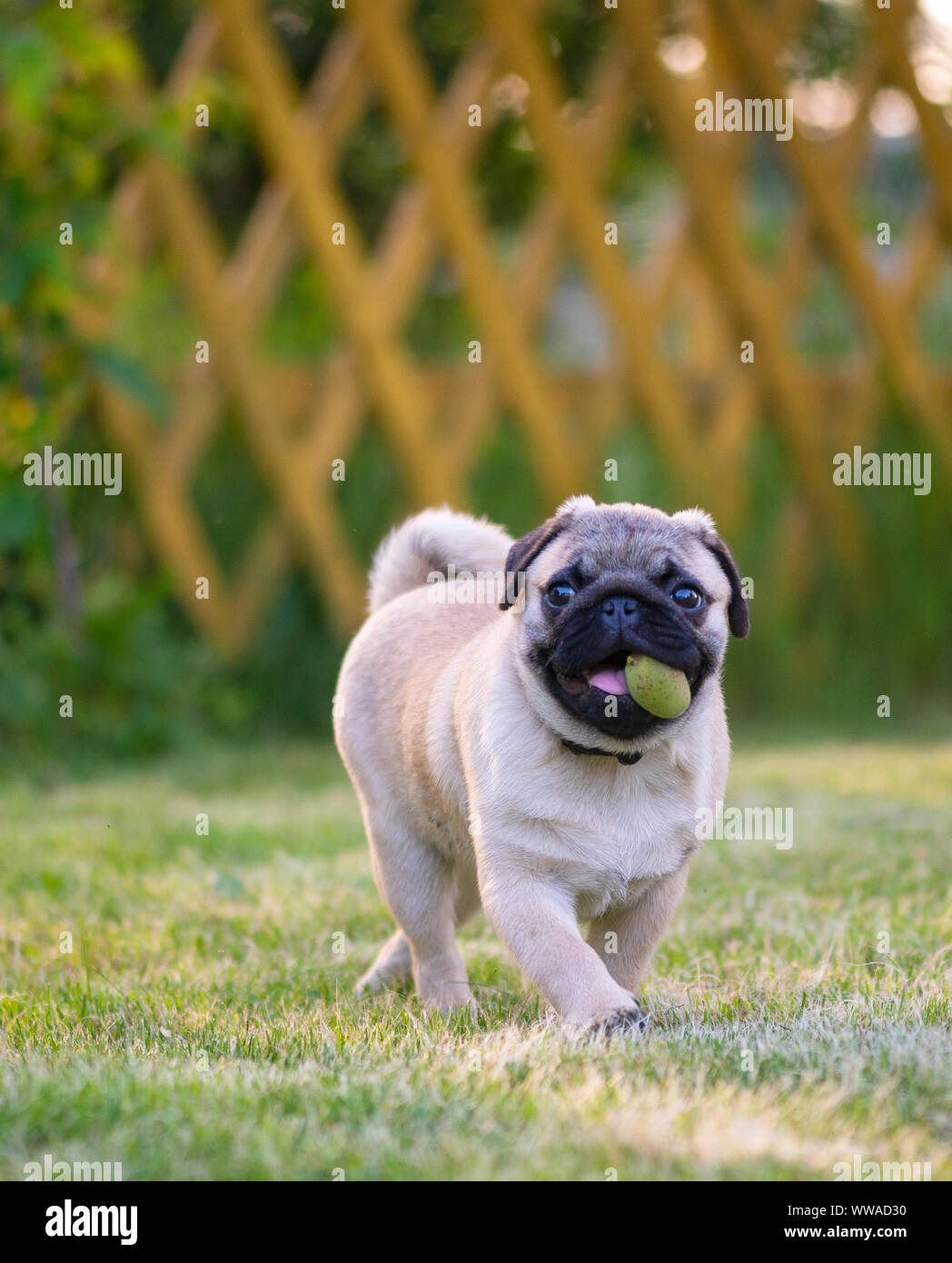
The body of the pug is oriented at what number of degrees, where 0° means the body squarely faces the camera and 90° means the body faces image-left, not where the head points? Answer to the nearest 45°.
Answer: approximately 315°

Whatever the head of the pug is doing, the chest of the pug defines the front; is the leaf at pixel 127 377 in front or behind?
behind

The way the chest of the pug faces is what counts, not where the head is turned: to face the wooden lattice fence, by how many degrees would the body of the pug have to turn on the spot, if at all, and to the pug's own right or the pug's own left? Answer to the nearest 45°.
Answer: approximately 135° to the pug's own left
